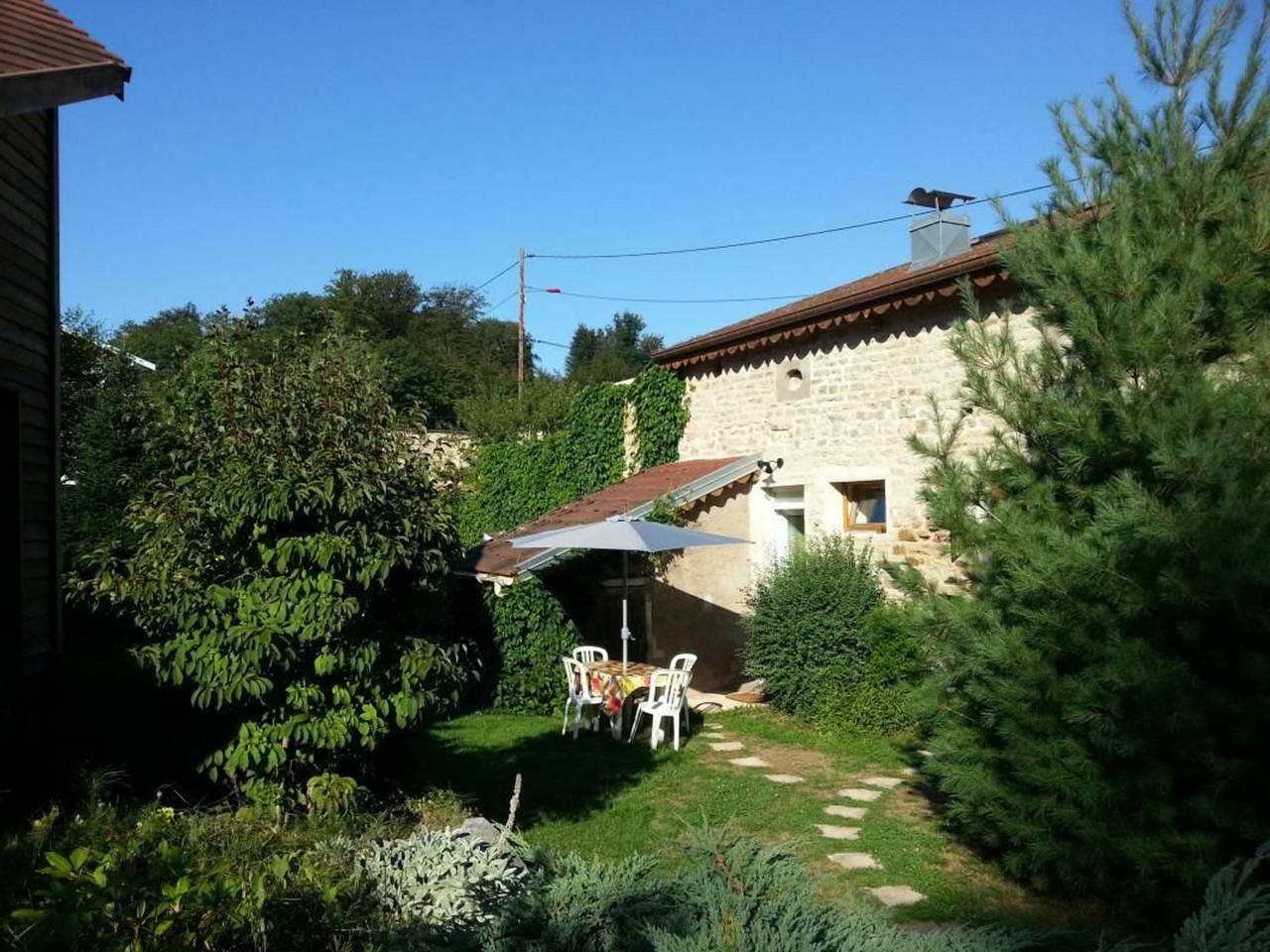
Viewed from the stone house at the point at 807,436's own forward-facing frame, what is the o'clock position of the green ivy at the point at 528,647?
The green ivy is roughly at 1 o'clock from the stone house.

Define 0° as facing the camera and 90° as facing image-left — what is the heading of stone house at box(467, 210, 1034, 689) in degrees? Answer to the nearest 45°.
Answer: approximately 45°

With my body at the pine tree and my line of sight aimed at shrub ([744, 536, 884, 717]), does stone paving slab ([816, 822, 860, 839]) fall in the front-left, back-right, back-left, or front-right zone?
front-left

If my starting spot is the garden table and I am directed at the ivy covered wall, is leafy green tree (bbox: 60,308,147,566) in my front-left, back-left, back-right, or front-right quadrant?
front-left

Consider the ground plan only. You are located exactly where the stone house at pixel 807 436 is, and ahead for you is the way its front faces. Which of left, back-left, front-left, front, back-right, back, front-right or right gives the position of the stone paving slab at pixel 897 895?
front-left

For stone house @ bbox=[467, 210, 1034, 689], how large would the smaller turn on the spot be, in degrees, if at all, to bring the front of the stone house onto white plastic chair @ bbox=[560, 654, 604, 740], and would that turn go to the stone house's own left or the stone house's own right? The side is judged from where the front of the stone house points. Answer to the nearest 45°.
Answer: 0° — it already faces it

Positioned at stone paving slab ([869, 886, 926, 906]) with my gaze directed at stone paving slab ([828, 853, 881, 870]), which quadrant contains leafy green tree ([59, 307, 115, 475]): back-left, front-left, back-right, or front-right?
front-left

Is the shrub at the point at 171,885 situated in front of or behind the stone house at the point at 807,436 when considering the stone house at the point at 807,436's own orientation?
in front

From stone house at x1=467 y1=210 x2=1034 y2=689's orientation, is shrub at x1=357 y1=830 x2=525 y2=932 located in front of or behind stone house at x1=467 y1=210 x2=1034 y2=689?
in front

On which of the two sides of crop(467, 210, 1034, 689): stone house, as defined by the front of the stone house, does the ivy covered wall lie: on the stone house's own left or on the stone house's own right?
on the stone house's own right

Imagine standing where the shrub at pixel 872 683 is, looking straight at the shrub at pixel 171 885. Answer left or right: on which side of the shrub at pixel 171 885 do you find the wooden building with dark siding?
right

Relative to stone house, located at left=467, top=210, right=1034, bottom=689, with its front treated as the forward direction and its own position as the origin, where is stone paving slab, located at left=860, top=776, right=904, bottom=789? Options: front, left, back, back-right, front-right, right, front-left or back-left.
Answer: front-left

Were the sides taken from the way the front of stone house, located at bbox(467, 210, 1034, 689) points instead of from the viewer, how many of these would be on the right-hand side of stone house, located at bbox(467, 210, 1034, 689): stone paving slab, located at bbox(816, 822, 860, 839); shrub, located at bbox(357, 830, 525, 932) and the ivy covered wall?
1

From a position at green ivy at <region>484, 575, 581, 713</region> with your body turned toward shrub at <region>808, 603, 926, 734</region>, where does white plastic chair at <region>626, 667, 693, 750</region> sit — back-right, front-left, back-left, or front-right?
front-right

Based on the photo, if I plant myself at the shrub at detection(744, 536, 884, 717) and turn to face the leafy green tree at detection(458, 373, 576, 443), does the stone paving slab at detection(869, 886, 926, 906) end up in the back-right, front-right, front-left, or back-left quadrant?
back-left

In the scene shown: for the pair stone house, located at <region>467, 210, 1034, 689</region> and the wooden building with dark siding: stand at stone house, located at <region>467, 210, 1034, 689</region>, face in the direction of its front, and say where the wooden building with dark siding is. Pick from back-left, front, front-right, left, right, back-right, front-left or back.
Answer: front

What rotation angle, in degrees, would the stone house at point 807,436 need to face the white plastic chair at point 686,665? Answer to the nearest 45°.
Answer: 0° — it already faces it
